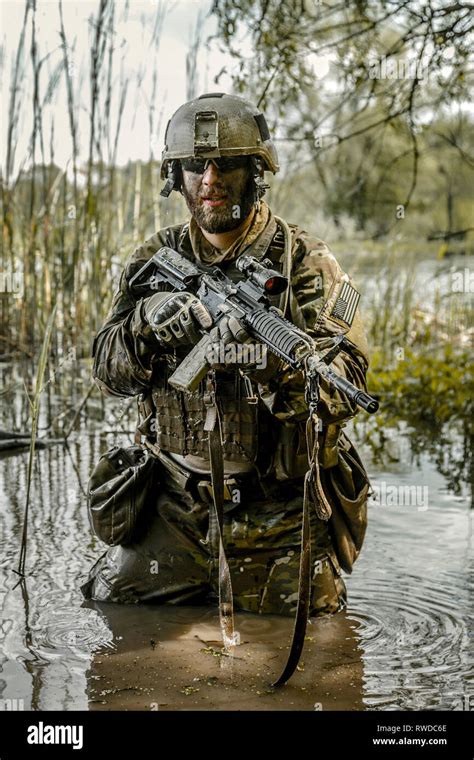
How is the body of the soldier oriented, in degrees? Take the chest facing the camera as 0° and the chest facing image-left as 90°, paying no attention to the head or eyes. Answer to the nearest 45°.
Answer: approximately 0°
